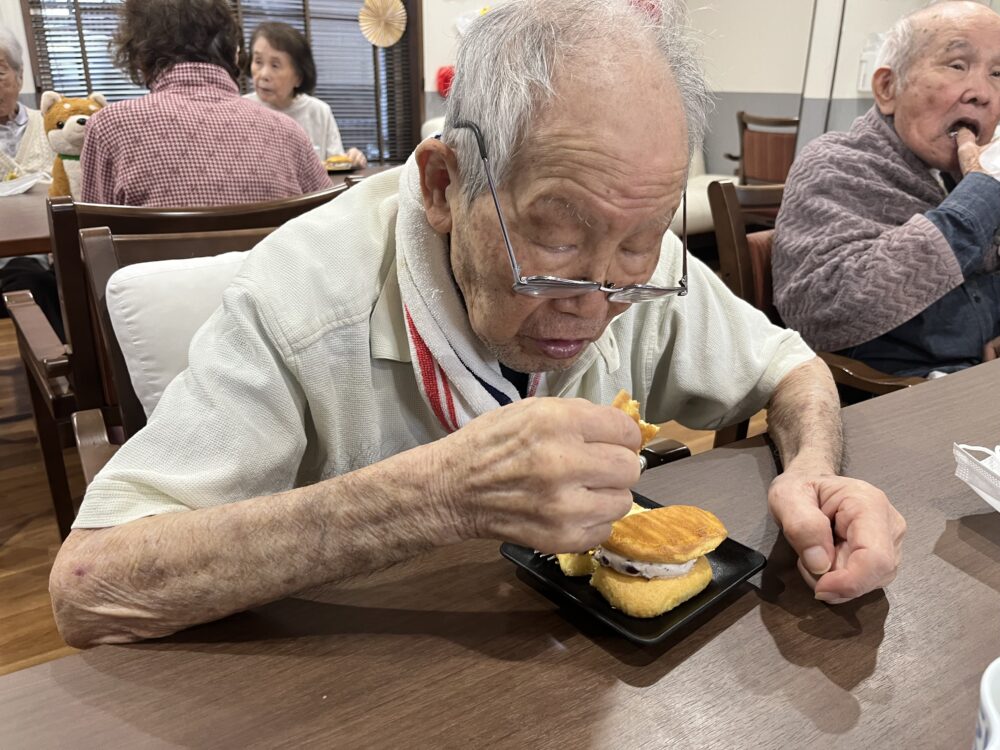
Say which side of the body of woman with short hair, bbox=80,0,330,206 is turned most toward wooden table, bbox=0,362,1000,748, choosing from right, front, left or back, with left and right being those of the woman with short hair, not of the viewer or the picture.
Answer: back

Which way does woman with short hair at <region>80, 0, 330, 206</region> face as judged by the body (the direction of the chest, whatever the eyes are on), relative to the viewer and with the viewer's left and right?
facing away from the viewer

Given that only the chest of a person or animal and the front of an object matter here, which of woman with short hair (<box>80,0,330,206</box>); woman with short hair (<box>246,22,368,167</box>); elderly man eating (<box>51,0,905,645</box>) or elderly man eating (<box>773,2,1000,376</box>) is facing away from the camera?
woman with short hair (<box>80,0,330,206</box>)

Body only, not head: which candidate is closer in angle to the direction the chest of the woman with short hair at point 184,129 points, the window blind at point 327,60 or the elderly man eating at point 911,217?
the window blind

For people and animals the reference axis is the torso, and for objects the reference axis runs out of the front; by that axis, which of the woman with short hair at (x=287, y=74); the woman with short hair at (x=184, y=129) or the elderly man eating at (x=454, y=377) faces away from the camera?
the woman with short hair at (x=184, y=129)

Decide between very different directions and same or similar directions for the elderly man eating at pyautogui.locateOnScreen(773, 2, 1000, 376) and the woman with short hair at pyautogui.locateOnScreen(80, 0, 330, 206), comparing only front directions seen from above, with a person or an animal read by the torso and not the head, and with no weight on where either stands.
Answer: very different directions

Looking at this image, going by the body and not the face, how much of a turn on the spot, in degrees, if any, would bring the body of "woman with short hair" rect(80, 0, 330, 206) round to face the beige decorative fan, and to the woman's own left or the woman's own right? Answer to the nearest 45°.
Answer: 0° — they already face it

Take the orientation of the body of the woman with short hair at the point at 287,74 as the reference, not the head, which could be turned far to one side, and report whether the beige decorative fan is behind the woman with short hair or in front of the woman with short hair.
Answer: behind

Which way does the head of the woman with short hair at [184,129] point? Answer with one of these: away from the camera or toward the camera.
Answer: away from the camera

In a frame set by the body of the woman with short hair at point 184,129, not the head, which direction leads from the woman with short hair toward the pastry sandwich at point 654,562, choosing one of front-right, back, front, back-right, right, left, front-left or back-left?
back
